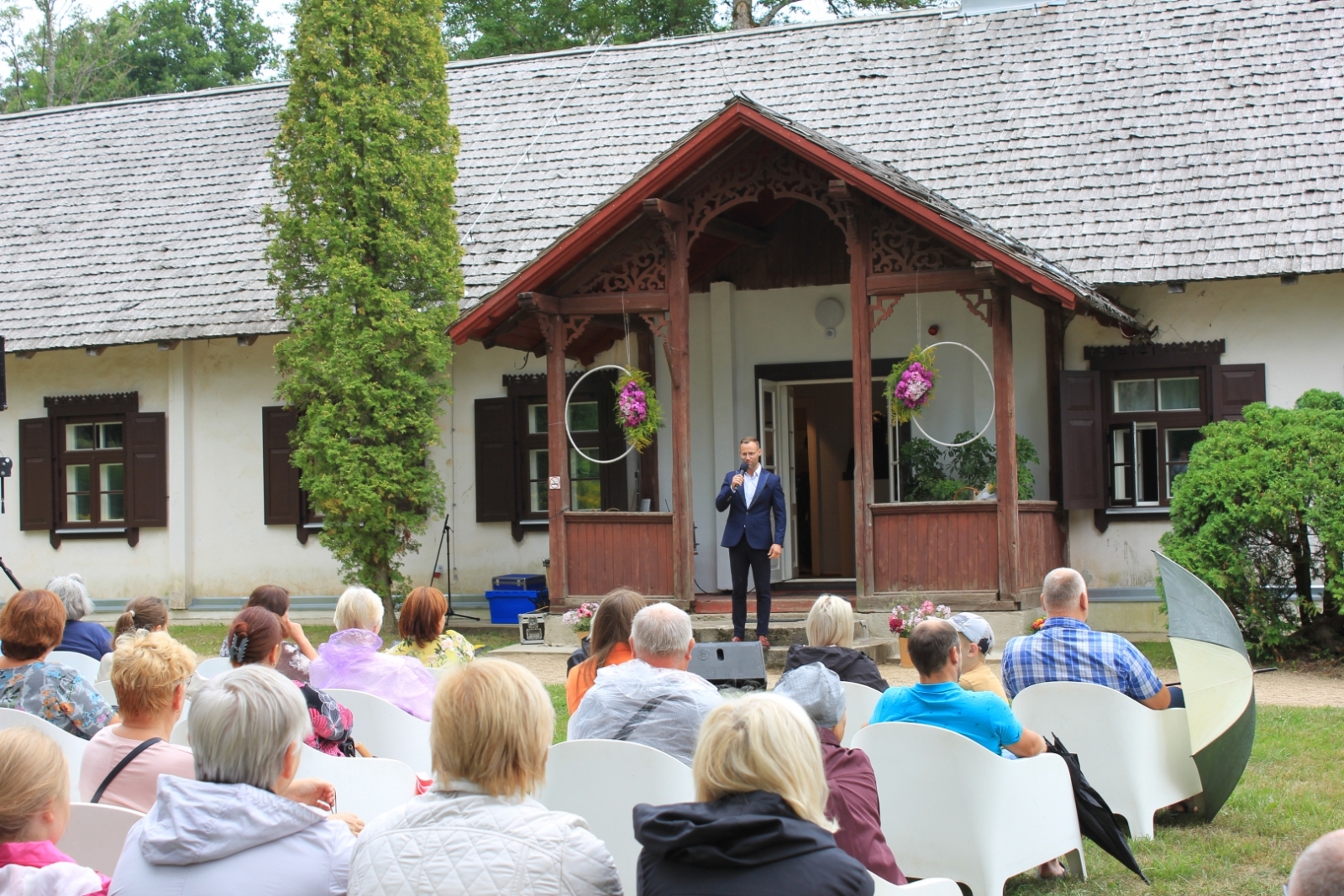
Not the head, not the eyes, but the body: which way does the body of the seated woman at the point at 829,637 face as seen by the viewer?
away from the camera

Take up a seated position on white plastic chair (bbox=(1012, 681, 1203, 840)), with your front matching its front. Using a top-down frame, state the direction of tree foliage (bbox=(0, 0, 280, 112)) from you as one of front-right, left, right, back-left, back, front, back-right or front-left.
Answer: front

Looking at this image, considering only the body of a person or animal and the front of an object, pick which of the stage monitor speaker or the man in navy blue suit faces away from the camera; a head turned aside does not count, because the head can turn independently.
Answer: the stage monitor speaker

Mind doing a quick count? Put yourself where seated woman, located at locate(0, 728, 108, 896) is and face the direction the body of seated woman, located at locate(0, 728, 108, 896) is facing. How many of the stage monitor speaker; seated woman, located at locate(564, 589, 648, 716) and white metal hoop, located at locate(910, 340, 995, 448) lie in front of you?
3

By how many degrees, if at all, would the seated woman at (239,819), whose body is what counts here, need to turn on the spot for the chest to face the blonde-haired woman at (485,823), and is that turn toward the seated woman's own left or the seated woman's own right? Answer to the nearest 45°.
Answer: approximately 90° to the seated woman's own right

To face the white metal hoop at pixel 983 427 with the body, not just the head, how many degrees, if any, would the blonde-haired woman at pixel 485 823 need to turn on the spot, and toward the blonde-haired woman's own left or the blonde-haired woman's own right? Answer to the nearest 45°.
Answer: approximately 45° to the blonde-haired woman's own right

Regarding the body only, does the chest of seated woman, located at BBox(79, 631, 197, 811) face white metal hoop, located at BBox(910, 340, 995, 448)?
yes

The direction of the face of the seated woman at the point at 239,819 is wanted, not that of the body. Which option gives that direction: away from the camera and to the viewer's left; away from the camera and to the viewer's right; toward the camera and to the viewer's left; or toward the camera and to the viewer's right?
away from the camera and to the viewer's right

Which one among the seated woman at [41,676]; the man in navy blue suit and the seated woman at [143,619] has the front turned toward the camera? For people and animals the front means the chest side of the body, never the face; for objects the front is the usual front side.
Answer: the man in navy blue suit

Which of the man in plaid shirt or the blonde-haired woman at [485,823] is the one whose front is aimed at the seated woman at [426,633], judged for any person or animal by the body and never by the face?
the blonde-haired woman

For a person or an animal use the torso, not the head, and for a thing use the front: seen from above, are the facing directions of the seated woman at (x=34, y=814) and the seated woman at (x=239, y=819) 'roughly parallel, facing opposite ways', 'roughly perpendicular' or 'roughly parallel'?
roughly parallel

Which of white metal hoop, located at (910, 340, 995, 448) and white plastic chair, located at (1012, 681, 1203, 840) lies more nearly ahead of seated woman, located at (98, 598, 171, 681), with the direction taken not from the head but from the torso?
the white metal hoop

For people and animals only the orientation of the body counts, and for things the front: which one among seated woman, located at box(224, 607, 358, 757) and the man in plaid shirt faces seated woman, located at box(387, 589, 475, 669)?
seated woman, located at box(224, 607, 358, 757)

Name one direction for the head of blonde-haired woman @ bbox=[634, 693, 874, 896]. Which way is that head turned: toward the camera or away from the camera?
away from the camera

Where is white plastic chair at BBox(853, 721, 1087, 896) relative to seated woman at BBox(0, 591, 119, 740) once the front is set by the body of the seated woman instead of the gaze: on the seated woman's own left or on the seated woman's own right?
on the seated woman's own right

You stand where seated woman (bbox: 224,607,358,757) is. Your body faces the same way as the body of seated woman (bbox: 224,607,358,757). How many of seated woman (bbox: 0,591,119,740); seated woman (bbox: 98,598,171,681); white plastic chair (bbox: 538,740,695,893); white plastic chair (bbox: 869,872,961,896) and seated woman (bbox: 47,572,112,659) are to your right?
2
